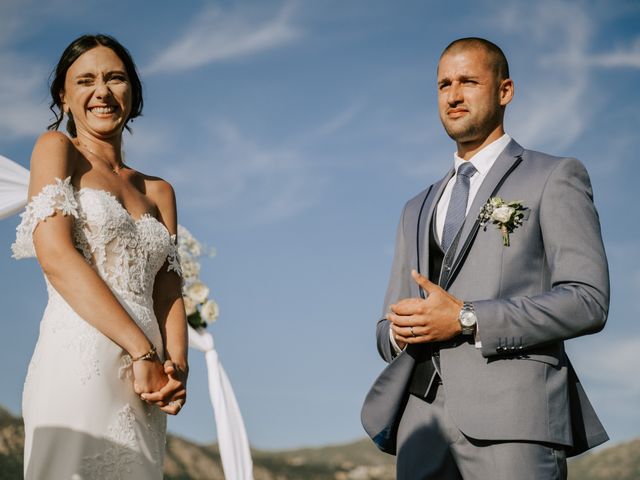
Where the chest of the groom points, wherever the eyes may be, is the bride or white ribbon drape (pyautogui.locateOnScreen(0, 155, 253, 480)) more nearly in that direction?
the bride

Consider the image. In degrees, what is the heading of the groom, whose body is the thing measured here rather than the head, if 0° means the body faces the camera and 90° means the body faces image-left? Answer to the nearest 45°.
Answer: approximately 45°

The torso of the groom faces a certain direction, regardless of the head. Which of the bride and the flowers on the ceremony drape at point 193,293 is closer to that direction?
the bride

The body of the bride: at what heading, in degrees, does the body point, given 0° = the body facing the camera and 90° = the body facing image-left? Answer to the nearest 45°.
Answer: approximately 315°

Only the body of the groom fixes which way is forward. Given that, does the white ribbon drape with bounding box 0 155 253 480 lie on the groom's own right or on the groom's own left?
on the groom's own right

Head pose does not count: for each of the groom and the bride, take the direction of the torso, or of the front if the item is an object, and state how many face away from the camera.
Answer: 0

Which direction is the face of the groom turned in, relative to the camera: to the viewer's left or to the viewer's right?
to the viewer's left

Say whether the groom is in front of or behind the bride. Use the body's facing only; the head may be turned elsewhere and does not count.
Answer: in front

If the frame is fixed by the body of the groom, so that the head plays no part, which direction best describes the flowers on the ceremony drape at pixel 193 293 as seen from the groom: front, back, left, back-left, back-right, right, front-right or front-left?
right
